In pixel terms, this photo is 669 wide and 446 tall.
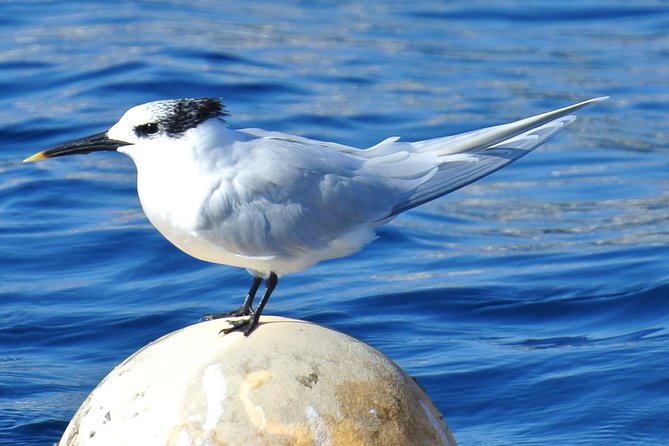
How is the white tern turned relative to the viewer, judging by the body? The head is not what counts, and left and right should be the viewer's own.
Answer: facing to the left of the viewer
